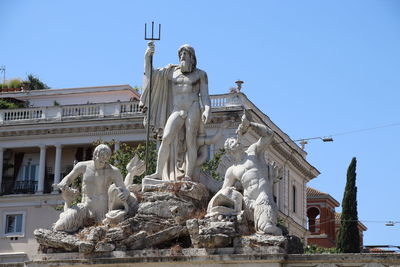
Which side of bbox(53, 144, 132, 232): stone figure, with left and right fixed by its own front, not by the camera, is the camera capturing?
front

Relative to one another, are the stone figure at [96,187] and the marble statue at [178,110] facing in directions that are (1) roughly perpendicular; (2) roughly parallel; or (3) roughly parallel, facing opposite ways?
roughly parallel

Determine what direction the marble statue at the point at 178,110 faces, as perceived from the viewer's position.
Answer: facing the viewer

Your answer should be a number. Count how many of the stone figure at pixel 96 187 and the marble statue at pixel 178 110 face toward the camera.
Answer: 2

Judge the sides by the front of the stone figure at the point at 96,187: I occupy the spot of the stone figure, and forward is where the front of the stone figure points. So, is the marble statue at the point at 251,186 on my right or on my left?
on my left
